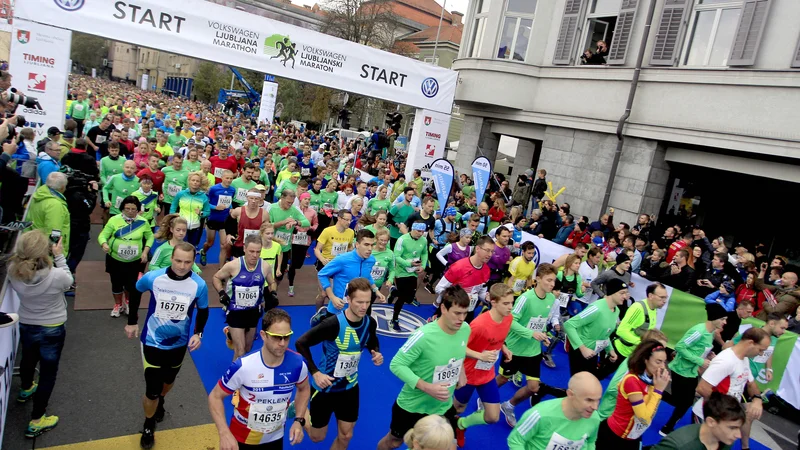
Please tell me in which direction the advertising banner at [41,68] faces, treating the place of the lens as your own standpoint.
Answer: facing the viewer

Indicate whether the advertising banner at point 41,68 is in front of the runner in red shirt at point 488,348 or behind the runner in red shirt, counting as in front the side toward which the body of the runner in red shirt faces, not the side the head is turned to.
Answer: behind

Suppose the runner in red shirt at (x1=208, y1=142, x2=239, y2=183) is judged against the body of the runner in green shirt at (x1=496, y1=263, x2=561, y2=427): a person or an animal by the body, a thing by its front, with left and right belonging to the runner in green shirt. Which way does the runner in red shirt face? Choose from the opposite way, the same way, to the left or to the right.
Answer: the same way

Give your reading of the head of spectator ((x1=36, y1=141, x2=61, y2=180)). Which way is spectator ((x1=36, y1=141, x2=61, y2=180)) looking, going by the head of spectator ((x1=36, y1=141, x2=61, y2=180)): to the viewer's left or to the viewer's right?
to the viewer's right

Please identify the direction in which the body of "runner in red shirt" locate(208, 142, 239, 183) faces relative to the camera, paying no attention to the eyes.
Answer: toward the camera

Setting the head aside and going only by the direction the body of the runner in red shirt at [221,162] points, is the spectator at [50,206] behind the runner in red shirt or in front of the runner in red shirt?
in front

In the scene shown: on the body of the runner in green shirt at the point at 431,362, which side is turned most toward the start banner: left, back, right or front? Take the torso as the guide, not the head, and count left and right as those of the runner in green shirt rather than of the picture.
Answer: back

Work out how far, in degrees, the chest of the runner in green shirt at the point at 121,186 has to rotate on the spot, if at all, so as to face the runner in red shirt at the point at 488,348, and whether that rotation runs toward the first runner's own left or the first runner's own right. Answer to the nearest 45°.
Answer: approximately 45° to the first runner's own left

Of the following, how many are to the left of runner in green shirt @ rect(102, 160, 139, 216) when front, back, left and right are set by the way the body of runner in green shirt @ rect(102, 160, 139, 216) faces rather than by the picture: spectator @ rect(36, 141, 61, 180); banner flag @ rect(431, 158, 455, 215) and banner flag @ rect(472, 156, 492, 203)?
2

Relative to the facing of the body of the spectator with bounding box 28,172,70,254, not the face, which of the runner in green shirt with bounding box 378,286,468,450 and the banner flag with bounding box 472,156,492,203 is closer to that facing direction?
the banner flag

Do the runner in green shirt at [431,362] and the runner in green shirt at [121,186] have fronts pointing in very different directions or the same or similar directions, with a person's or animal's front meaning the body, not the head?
same or similar directions

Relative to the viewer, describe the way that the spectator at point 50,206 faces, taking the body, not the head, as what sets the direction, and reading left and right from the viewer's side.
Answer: facing away from the viewer and to the right of the viewer

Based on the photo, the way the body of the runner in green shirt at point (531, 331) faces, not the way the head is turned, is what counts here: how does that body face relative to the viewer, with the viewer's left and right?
facing the viewer and to the right of the viewer

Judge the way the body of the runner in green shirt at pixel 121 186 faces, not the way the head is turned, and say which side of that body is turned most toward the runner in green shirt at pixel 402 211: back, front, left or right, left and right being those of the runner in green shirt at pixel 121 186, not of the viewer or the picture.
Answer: left

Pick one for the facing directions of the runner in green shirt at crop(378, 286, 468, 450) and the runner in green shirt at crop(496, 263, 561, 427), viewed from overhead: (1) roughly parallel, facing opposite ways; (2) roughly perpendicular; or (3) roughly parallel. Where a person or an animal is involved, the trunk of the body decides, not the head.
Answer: roughly parallel
